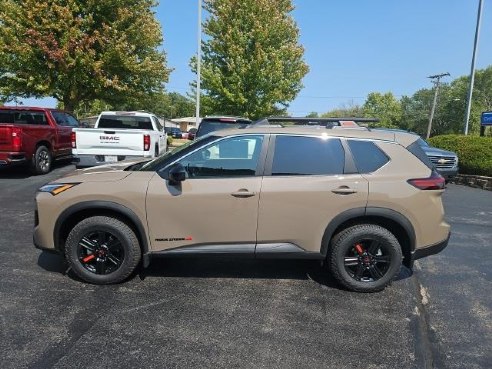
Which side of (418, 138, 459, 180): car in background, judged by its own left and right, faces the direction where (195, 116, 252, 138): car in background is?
right

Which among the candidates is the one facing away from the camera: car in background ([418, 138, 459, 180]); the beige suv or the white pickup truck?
the white pickup truck

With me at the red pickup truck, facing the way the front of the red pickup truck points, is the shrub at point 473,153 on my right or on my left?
on my right

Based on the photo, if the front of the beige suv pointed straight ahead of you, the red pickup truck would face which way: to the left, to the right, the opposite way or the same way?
to the right

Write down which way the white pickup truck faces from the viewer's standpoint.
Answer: facing away from the viewer

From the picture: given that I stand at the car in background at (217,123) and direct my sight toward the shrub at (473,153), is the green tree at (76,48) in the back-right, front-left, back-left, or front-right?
back-left

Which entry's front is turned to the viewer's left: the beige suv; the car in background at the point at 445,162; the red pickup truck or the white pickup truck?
the beige suv

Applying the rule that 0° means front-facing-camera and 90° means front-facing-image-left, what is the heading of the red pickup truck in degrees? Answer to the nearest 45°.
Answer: approximately 225°

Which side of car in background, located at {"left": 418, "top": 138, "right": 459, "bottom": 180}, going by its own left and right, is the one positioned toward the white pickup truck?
right

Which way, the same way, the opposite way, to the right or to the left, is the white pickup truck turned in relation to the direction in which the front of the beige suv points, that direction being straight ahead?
to the right

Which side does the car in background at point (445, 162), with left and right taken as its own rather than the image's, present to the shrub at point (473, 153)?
left

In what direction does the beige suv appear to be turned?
to the viewer's left

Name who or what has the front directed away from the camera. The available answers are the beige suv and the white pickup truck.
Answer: the white pickup truck
